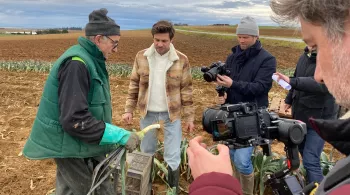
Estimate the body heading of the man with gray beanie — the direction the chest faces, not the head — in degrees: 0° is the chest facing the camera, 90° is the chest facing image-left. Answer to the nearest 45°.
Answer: approximately 45°

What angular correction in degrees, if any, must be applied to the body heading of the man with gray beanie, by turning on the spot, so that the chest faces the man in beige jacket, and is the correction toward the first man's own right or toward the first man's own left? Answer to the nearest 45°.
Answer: approximately 45° to the first man's own right

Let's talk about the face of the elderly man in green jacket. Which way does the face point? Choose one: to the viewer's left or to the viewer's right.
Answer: to the viewer's right

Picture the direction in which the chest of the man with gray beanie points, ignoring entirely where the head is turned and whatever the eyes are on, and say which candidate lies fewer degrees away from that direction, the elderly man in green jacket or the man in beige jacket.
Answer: the elderly man in green jacket
